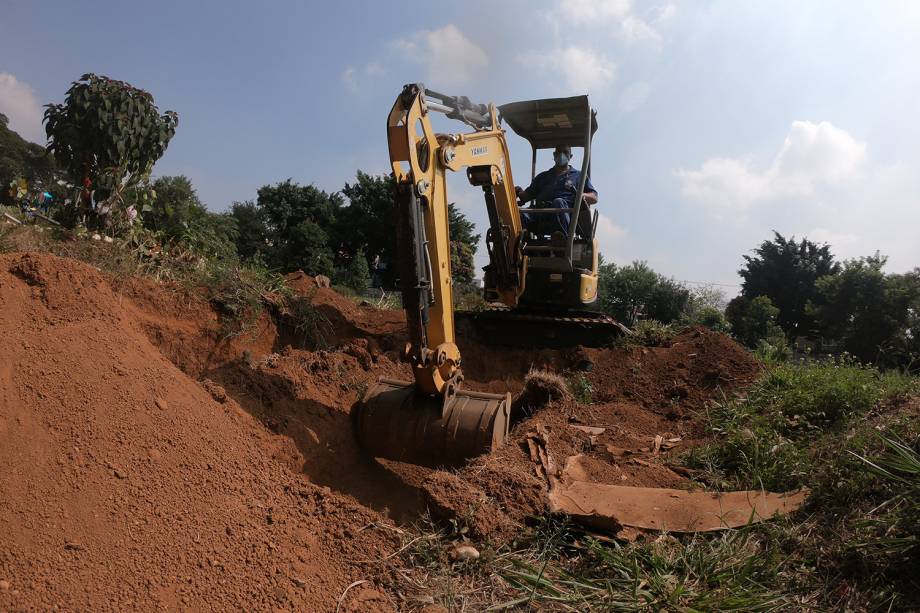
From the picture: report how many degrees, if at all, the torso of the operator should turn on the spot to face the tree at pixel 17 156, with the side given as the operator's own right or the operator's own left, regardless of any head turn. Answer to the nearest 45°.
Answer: approximately 135° to the operator's own right

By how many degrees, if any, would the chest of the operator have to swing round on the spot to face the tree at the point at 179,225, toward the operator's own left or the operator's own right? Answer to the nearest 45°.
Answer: approximately 90° to the operator's own right

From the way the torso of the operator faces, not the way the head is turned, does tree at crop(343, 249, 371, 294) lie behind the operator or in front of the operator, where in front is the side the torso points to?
behind

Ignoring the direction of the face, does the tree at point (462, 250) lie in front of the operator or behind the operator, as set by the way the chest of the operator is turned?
behind

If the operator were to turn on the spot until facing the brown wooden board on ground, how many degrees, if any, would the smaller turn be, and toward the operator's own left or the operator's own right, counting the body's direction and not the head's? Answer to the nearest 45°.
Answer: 0° — they already face it

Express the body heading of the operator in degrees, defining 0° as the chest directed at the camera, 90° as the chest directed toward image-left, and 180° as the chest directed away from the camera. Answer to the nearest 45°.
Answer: approximately 0°

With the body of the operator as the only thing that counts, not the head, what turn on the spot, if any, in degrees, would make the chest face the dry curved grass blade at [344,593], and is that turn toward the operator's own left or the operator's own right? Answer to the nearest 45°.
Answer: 0° — they already face it

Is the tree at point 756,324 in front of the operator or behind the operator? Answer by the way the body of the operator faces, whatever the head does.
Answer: behind

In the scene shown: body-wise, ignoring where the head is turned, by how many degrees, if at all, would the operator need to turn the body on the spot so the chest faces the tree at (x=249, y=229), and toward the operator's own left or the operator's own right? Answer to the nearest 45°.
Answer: approximately 135° to the operator's own right
